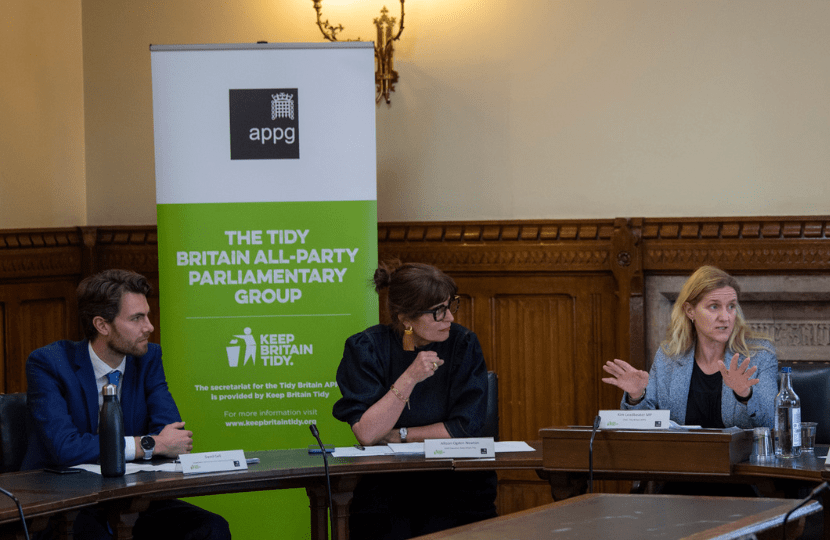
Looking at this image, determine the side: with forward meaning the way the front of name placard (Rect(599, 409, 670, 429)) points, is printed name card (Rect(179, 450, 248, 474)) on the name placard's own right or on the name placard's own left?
on the name placard's own right

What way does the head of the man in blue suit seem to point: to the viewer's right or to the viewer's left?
to the viewer's right

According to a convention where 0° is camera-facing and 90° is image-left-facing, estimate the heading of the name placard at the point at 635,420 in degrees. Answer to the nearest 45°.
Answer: approximately 0°
